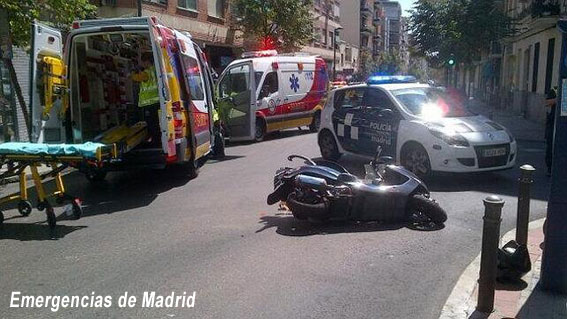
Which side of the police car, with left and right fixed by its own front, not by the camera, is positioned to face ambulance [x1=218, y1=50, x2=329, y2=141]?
back

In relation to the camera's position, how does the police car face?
facing the viewer and to the right of the viewer

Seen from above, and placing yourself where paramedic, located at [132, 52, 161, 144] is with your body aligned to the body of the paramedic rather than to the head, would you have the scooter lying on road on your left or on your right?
on your left
